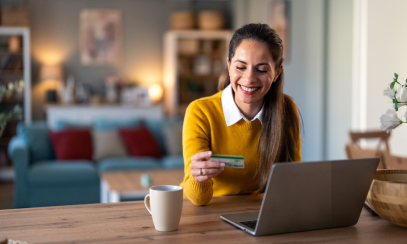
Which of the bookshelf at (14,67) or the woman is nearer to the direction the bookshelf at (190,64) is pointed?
the woman

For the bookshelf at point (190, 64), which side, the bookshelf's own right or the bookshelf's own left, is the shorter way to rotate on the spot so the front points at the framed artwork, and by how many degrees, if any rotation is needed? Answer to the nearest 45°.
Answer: approximately 90° to the bookshelf's own right

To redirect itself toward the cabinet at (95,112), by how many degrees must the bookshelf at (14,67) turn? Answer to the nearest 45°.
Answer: approximately 90° to its left

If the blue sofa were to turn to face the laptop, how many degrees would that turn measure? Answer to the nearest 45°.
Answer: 0° — it already faces it

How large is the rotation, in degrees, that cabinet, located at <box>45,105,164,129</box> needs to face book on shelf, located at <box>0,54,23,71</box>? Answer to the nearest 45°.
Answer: approximately 90° to its right

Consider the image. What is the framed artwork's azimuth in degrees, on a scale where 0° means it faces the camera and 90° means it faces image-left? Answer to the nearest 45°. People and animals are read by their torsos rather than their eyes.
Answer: approximately 0°
